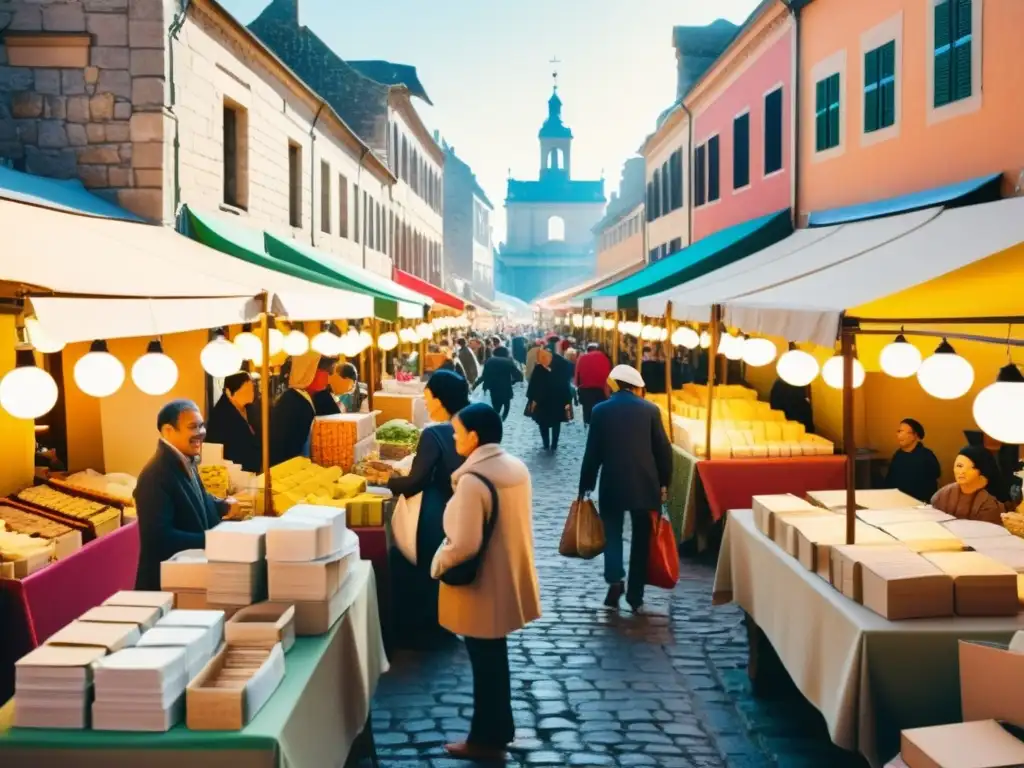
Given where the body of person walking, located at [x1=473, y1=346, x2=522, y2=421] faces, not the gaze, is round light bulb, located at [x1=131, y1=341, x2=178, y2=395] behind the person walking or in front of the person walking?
behind

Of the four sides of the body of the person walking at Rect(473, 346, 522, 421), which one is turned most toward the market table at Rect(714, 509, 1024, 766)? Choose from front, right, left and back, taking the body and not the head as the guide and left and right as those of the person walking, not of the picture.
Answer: back

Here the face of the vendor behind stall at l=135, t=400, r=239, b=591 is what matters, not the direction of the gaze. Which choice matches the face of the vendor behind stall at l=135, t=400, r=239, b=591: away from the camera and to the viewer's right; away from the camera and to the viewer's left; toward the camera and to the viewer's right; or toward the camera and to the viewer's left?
toward the camera and to the viewer's right

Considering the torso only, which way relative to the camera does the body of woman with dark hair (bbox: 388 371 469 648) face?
to the viewer's left

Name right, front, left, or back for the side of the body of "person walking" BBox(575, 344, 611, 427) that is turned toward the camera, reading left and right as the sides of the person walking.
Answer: back

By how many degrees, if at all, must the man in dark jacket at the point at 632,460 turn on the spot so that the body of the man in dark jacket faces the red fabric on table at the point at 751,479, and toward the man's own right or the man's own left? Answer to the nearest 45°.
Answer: approximately 45° to the man's own right

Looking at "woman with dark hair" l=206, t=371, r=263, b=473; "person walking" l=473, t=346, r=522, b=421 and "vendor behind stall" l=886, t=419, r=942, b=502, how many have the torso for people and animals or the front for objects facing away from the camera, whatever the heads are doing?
1

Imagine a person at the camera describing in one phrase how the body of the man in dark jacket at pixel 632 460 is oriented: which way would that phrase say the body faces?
away from the camera

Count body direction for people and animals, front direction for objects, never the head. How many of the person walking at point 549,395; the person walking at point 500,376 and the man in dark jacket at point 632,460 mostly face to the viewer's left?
0

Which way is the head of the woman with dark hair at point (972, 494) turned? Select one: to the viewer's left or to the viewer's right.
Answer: to the viewer's left

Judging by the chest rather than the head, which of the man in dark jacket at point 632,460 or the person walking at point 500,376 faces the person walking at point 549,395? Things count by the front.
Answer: the man in dark jacket

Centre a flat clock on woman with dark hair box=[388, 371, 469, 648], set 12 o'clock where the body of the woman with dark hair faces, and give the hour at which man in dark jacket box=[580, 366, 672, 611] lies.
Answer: The man in dark jacket is roughly at 5 o'clock from the woman with dark hair.
